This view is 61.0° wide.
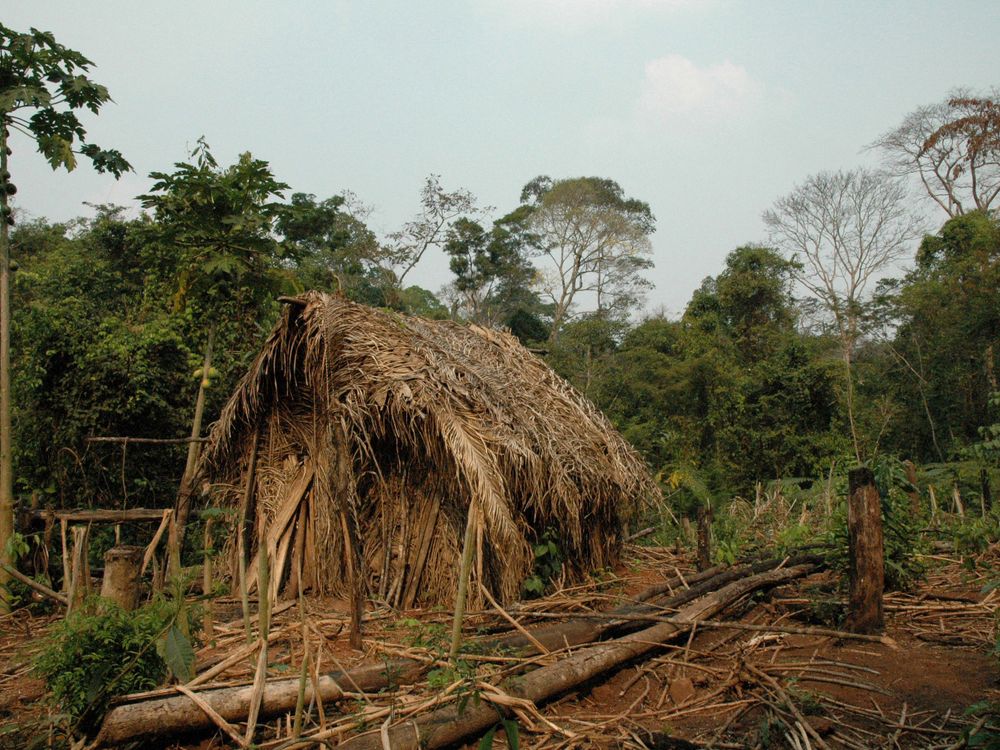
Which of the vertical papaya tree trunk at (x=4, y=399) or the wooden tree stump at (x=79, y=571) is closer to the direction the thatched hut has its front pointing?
the wooden tree stump

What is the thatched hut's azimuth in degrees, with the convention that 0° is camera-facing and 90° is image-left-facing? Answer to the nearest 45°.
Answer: approximately 45°

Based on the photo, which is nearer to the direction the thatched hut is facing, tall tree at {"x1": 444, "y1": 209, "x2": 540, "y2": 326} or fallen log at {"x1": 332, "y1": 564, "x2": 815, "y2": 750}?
the fallen log

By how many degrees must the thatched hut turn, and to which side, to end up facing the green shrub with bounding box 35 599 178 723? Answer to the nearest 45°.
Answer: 0° — it already faces it

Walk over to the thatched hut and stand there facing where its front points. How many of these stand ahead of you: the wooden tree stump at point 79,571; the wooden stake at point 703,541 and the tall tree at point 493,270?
1

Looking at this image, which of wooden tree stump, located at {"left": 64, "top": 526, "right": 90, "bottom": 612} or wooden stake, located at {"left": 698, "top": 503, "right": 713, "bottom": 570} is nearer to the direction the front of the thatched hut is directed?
the wooden tree stump

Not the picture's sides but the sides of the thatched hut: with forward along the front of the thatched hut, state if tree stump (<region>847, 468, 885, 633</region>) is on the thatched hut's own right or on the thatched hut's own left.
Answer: on the thatched hut's own left

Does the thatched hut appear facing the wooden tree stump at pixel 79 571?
yes

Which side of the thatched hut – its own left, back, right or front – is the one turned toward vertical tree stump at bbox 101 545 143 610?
front
